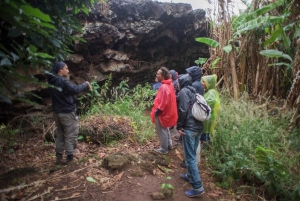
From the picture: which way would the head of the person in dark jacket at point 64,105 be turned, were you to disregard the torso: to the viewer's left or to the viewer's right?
to the viewer's right

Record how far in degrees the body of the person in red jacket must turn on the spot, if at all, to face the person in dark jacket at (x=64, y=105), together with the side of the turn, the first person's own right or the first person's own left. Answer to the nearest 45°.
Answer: approximately 45° to the first person's own left

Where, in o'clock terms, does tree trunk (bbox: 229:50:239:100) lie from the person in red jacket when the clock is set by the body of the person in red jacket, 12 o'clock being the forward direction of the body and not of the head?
The tree trunk is roughly at 4 o'clock from the person in red jacket.

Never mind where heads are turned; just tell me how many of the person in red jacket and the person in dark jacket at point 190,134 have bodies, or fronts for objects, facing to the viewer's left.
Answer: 2

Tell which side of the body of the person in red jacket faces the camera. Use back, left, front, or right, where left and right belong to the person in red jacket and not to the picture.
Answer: left

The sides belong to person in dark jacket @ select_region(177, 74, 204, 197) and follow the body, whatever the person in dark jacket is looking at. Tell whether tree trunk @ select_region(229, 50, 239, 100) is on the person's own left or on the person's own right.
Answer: on the person's own right

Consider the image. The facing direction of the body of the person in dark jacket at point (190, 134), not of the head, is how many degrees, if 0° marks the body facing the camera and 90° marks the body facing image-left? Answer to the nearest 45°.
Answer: approximately 90°

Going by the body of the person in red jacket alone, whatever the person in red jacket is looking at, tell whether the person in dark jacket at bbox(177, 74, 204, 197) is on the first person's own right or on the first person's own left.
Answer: on the first person's own left

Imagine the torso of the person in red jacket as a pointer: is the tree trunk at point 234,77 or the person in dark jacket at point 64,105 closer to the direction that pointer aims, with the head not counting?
the person in dark jacket
